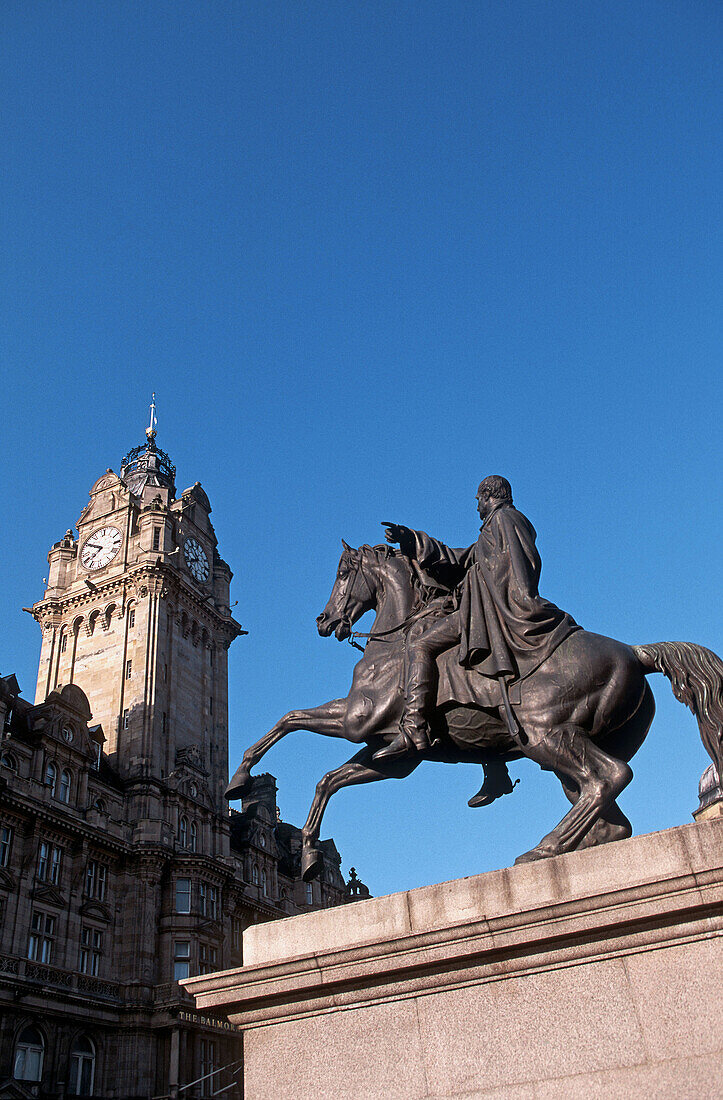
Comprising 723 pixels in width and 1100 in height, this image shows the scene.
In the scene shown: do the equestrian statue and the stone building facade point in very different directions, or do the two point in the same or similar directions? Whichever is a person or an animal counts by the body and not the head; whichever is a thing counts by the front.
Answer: very different directions

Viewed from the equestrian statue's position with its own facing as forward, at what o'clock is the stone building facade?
The stone building facade is roughly at 2 o'clock from the equestrian statue.

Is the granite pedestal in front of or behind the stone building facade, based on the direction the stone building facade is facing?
in front

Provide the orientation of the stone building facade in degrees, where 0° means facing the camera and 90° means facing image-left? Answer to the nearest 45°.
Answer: approximately 315°

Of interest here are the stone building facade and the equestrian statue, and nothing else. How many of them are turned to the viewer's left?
1

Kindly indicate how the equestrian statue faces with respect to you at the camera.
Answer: facing to the left of the viewer
